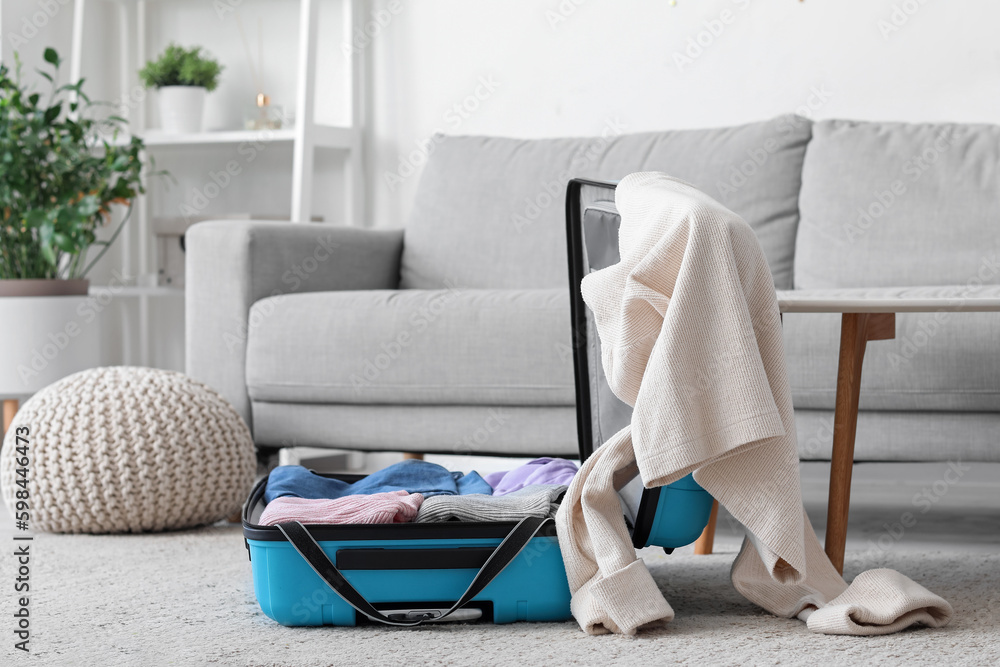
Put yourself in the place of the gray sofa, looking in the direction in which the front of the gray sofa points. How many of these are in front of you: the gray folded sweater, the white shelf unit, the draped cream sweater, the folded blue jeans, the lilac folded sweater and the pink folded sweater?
5

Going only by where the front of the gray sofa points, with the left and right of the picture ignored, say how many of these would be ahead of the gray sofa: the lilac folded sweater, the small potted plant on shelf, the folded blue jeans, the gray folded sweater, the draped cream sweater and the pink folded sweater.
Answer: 5

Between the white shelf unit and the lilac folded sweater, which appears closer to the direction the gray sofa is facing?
the lilac folded sweater

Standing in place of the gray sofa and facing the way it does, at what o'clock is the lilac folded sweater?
The lilac folded sweater is roughly at 12 o'clock from the gray sofa.

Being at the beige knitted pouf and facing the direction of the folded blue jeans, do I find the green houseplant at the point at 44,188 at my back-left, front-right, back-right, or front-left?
back-left

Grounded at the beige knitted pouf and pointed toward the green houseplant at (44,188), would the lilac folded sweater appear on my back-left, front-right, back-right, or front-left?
back-right

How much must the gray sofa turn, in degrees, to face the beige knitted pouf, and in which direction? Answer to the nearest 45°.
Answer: approximately 45° to its right

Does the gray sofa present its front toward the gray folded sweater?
yes

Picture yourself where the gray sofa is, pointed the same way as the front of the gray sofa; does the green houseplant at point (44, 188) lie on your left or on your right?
on your right

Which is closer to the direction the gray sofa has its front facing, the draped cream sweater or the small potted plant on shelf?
the draped cream sweater

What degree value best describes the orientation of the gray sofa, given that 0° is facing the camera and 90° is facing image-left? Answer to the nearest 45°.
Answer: approximately 0°

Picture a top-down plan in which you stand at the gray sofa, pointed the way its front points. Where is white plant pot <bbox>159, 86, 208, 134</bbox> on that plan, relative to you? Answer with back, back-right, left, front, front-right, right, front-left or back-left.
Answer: back-right

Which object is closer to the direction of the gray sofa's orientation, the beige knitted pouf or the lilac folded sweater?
the lilac folded sweater

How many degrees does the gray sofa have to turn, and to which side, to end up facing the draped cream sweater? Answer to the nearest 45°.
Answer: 0° — it already faces it
